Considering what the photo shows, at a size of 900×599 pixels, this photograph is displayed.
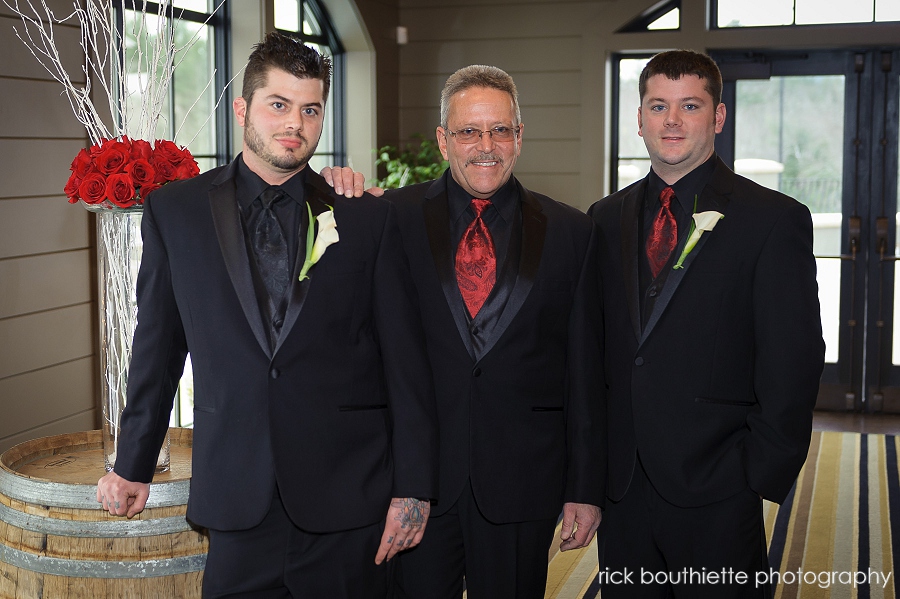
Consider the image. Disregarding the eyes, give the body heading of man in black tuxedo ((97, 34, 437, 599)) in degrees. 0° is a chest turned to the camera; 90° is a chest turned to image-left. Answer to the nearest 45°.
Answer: approximately 0°

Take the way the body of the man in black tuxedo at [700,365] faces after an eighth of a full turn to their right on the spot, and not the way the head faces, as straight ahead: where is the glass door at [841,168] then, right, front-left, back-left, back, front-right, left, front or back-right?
right

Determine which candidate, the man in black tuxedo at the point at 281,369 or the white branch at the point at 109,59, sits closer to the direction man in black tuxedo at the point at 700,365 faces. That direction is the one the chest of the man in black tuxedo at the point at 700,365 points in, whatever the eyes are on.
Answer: the man in black tuxedo

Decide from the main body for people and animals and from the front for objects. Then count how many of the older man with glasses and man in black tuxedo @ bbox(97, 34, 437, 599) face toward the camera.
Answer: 2

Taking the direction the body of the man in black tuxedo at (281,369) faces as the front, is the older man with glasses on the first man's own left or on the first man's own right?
on the first man's own left

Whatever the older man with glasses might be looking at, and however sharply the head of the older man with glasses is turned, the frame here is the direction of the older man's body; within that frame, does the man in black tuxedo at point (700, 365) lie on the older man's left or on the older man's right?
on the older man's left
